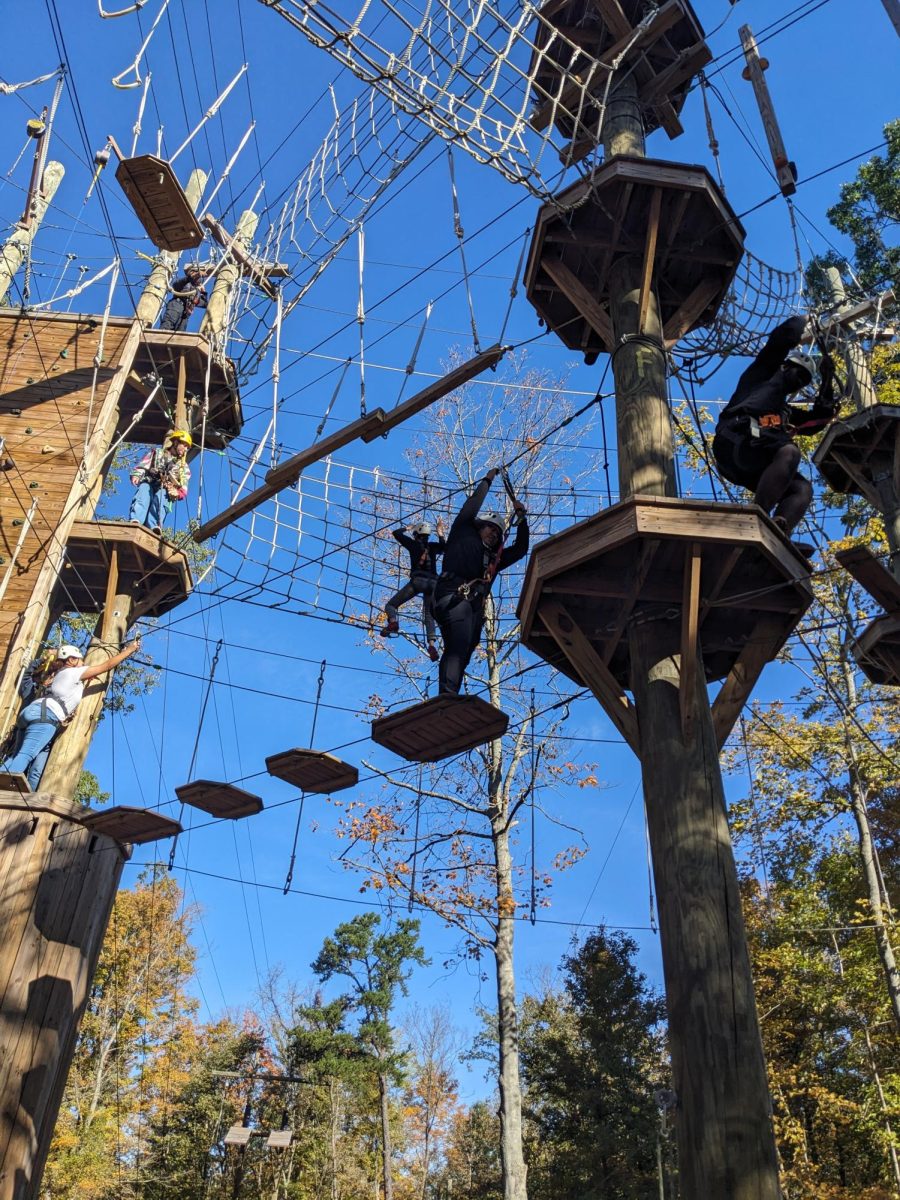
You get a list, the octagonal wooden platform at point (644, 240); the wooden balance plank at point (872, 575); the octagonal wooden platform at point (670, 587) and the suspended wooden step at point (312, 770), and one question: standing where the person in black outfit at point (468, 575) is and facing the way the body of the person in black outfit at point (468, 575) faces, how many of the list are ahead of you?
3

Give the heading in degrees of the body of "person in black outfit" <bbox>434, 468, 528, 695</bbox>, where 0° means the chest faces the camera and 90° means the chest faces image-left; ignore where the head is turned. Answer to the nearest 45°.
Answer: approximately 315°

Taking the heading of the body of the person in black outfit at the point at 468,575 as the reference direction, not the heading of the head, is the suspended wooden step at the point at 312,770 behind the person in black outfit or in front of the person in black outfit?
behind

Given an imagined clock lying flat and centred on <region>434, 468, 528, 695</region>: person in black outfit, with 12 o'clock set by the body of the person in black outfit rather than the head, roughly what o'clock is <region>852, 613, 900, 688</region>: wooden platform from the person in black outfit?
The wooden platform is roughly at 10 o'clock from the person in black outfit.
